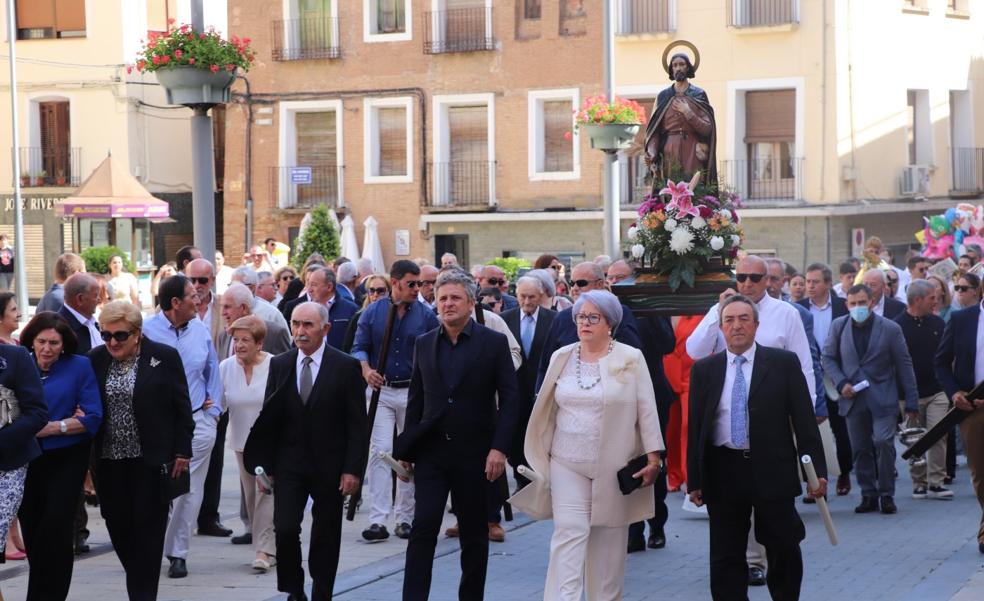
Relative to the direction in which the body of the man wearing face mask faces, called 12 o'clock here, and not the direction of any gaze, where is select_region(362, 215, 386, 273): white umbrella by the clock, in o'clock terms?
The white umbrella is roughly at 5 o'clock from the man wearing face mask.

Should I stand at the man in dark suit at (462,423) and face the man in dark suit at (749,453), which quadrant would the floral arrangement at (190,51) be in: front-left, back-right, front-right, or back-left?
back-left

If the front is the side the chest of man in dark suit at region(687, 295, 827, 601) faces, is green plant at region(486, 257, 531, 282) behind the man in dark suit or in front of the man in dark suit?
behind

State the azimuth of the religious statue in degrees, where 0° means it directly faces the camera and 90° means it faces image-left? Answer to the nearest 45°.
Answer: approximately 0°

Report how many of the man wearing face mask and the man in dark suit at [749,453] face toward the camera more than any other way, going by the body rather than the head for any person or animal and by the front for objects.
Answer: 2

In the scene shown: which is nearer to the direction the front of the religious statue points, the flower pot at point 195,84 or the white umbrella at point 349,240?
the flower pot
